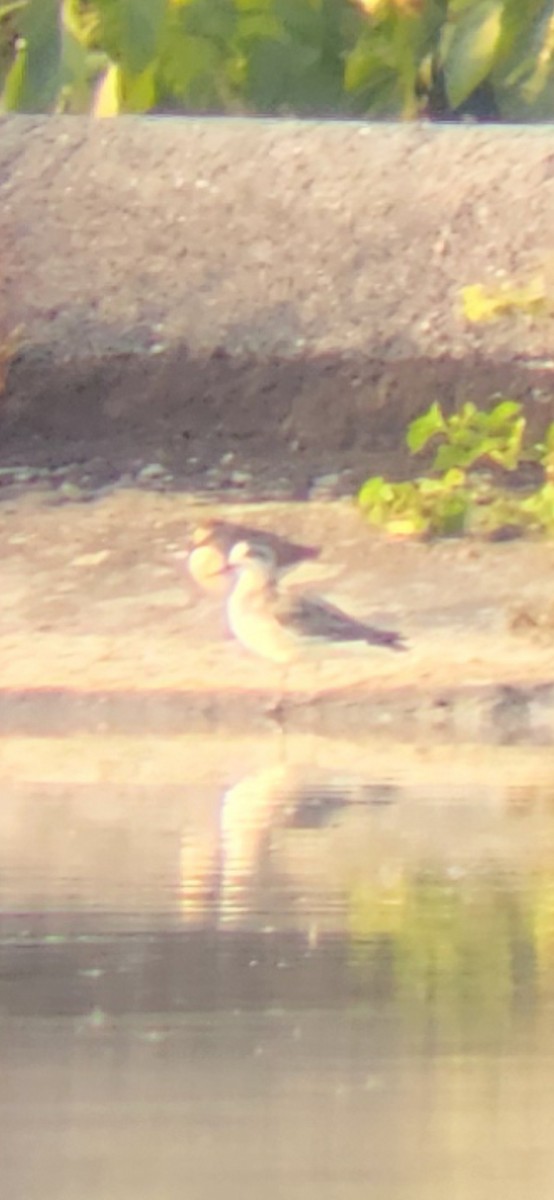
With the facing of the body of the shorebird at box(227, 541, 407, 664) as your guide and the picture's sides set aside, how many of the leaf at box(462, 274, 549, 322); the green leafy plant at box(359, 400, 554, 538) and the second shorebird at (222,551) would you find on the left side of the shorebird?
0

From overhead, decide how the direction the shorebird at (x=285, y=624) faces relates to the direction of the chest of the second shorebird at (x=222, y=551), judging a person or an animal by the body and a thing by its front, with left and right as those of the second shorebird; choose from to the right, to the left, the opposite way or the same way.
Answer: the same way

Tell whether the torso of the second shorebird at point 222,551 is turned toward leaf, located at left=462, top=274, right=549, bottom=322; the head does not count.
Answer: no

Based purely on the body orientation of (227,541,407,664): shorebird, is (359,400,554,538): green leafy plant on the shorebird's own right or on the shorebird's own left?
on the shorebird's own right

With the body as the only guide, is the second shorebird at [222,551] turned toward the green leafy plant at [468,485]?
no

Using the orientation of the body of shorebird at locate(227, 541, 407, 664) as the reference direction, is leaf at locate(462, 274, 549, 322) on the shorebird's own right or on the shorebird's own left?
on the shorebird's own right

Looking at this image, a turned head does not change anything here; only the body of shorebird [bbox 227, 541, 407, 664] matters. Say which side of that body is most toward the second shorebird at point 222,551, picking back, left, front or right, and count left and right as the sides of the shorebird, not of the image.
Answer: right

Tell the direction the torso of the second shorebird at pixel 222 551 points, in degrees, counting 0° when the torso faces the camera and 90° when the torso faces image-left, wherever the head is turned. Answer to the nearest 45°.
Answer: approximately 90°

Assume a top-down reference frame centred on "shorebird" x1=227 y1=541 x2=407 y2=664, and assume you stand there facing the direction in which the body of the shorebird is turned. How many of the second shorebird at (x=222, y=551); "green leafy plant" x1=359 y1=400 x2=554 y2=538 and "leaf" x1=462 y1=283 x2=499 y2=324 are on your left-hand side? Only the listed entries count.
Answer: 0

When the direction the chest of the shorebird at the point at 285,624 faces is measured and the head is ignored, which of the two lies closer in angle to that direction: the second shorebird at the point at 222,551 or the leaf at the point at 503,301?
the second shorebird

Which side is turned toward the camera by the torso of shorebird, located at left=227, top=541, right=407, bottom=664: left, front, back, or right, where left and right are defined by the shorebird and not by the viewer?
left

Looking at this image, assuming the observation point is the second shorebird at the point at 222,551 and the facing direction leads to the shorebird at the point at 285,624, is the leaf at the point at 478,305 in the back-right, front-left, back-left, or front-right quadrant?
back-left

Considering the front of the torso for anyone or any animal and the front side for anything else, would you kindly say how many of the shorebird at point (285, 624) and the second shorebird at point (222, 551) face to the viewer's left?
2

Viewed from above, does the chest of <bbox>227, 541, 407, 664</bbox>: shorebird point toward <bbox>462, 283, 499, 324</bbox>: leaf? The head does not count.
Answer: no
